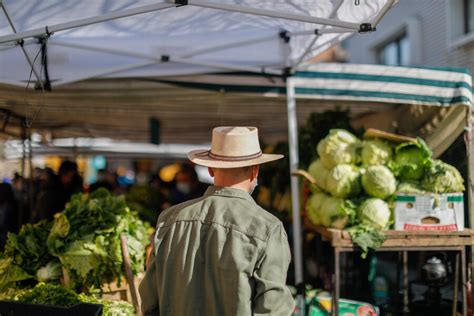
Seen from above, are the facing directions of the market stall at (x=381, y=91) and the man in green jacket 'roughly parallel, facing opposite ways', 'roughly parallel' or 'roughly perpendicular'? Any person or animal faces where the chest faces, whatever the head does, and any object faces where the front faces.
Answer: roughly parallel, facing opposite ways

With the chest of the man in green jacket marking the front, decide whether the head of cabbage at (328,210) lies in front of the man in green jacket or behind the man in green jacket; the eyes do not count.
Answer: in front

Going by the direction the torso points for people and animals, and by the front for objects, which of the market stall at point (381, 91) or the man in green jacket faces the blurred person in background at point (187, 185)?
the man in green jacket

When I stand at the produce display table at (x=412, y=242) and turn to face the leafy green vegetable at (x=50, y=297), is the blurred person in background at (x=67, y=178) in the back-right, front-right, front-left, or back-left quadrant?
front-right

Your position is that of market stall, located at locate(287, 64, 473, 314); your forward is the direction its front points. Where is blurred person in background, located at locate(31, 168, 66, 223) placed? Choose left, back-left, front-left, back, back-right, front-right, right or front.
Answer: right

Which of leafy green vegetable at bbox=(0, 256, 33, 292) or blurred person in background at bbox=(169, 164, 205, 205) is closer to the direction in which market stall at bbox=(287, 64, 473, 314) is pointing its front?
the leafy green vegetable

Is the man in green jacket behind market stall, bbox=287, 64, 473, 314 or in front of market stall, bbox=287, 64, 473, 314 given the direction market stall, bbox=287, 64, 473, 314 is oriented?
in front

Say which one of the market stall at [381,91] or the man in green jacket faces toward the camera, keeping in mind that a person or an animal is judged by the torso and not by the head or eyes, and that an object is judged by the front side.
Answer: the market stall

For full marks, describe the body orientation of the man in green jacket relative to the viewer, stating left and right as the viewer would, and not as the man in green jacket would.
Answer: facing away from the viewer

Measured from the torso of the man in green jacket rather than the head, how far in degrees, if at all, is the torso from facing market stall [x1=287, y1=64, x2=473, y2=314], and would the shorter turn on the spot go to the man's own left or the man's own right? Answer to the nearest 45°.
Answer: approximately 45° to the man's own right

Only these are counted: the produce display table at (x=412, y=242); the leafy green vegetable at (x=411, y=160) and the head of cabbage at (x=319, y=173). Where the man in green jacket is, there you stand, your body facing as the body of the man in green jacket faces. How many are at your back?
0

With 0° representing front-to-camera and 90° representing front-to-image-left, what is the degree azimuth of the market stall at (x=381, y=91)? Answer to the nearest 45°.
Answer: approximately 0°

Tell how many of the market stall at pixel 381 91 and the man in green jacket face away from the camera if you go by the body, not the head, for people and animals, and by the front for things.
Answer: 1
